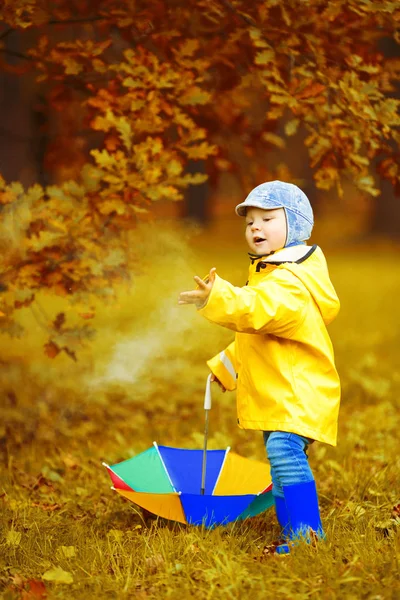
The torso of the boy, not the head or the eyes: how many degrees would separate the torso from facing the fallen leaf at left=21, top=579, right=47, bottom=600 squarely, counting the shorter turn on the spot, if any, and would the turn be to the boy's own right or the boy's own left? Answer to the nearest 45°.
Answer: approximately 45° to the boy's own left

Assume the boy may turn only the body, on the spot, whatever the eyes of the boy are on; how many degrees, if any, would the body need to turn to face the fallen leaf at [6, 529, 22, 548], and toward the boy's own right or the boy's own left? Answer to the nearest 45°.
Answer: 0° — they already face it

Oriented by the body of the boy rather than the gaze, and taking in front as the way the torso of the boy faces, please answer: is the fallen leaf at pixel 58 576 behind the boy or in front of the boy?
in front

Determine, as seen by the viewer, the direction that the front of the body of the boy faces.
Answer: to the viewer's left
